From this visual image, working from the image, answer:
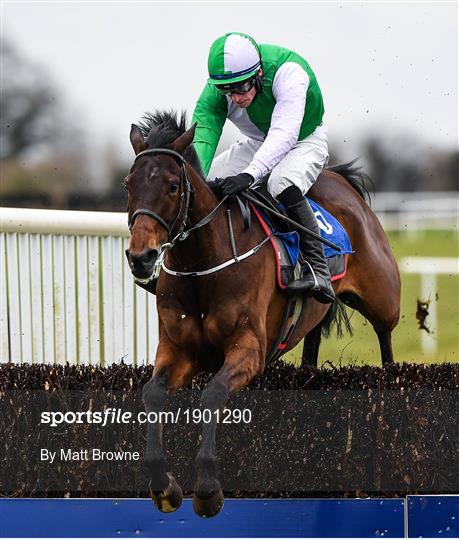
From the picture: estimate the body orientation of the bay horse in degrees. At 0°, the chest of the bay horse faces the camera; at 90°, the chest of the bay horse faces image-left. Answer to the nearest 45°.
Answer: approximately 45°

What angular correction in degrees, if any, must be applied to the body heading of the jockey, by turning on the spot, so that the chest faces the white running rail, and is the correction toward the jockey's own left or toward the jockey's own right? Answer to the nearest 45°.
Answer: approximately 90° to the jockey's own right

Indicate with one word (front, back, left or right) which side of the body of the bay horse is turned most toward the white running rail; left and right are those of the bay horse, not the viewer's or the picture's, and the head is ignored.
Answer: right

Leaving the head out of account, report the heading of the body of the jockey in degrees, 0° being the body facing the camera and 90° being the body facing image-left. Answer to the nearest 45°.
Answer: approximately 45°
